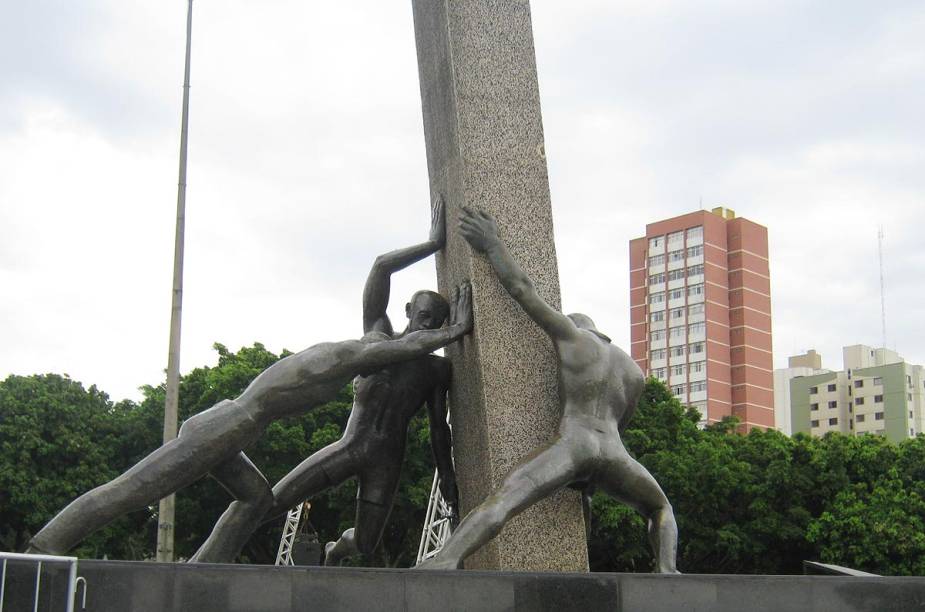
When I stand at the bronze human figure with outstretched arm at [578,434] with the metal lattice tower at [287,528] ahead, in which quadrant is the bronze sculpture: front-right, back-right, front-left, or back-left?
front-left

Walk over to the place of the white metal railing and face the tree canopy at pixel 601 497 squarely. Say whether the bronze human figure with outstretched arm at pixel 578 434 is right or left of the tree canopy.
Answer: right

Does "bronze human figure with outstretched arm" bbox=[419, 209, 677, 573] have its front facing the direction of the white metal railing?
no

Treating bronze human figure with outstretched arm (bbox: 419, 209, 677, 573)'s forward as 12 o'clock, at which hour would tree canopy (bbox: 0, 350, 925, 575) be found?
The tree canopy is roughly at 12 o'clock from the bronze human figure with outstretched arm.

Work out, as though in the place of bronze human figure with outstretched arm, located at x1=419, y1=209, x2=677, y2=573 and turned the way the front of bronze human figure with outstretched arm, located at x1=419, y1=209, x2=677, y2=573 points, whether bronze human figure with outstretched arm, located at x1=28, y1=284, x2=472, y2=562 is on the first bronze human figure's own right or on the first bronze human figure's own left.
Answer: on the first bronze human figure's own left

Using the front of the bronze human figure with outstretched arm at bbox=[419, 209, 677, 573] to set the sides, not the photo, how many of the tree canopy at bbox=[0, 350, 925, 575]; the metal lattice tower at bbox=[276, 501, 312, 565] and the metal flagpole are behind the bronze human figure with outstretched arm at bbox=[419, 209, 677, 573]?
0

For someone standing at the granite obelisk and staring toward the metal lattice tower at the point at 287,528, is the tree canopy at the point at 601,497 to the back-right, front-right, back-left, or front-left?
front-right

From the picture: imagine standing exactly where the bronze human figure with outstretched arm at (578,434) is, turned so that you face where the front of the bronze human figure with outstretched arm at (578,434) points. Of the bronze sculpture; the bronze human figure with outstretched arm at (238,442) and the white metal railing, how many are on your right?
0

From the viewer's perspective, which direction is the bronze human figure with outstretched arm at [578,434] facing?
away from the camera

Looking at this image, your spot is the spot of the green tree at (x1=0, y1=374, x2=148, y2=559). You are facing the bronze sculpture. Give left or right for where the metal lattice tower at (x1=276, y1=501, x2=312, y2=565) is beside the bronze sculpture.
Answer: left

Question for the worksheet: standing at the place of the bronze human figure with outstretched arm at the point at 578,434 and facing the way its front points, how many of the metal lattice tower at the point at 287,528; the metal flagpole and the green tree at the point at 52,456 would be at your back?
0

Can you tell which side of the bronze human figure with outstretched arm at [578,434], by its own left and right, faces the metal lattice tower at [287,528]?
front

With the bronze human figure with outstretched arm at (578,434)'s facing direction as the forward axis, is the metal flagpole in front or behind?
in front
